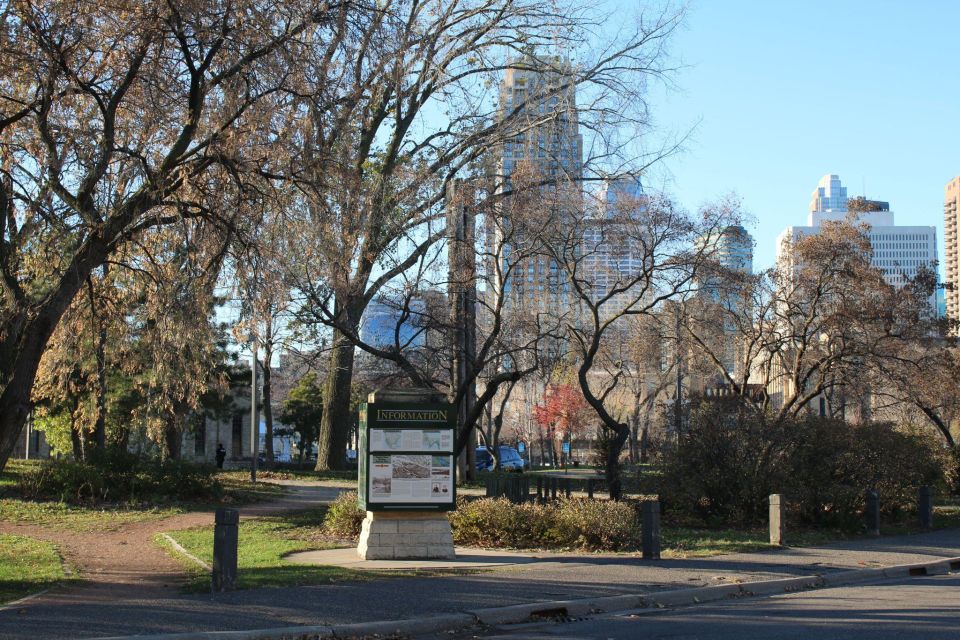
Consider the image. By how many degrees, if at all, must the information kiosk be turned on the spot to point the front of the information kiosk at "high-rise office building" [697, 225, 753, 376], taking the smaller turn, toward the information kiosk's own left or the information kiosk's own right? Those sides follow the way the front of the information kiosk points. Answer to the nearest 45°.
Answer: approximately 135° to the information kiosk's own left

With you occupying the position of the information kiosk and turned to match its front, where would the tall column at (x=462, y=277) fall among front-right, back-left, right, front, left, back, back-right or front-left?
back

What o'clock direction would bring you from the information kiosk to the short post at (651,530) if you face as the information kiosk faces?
The short post is roughly at 9 o'clock from the information kiosk.

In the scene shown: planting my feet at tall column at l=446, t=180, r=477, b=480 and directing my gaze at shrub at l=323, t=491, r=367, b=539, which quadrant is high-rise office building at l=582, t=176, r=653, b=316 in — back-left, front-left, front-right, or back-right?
back-left

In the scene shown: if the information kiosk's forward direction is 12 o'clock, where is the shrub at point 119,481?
The shrub is roughly at 5 o'clock from the information kiosk.

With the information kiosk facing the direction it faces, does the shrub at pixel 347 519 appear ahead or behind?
behind

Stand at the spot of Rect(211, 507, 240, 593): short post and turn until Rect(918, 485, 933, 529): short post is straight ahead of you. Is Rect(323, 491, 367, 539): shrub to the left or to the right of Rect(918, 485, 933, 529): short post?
left

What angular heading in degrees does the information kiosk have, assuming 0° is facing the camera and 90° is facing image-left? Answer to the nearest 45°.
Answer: approximately 0°
